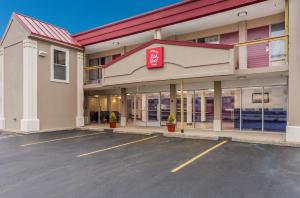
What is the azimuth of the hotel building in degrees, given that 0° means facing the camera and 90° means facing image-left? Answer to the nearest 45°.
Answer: approximately 45°
